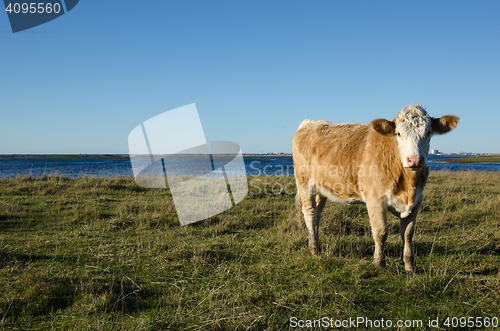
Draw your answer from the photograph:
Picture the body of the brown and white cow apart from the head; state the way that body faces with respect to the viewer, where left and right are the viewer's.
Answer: facing the viewer and to the right of the viewer
